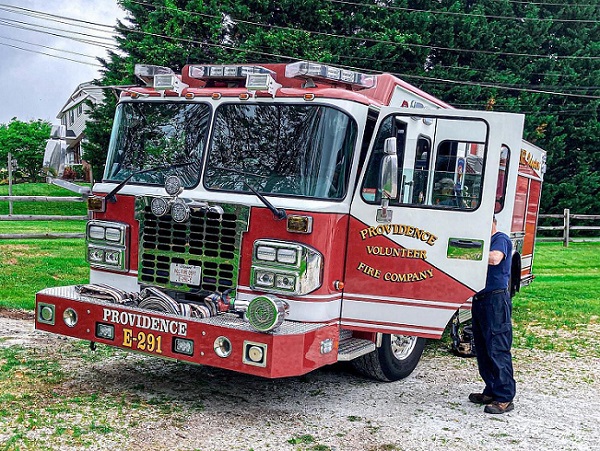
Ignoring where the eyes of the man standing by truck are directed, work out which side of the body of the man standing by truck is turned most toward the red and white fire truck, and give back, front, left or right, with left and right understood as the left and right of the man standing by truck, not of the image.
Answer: front

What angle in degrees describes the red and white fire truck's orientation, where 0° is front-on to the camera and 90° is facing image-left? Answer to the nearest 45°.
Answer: approximately 45°
